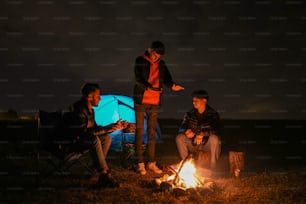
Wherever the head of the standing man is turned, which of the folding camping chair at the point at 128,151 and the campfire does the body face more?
the campfire

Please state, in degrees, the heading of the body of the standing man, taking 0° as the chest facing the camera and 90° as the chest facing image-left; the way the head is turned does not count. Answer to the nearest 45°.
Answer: approximately 315°

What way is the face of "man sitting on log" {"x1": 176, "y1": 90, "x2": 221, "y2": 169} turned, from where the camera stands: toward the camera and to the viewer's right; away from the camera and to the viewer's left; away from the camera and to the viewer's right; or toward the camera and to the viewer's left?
toward the camera and to the viewer's left

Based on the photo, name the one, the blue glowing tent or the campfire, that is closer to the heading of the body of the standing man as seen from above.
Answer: the campfire

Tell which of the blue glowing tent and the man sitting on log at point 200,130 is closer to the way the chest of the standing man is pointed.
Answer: the man sitting on log
